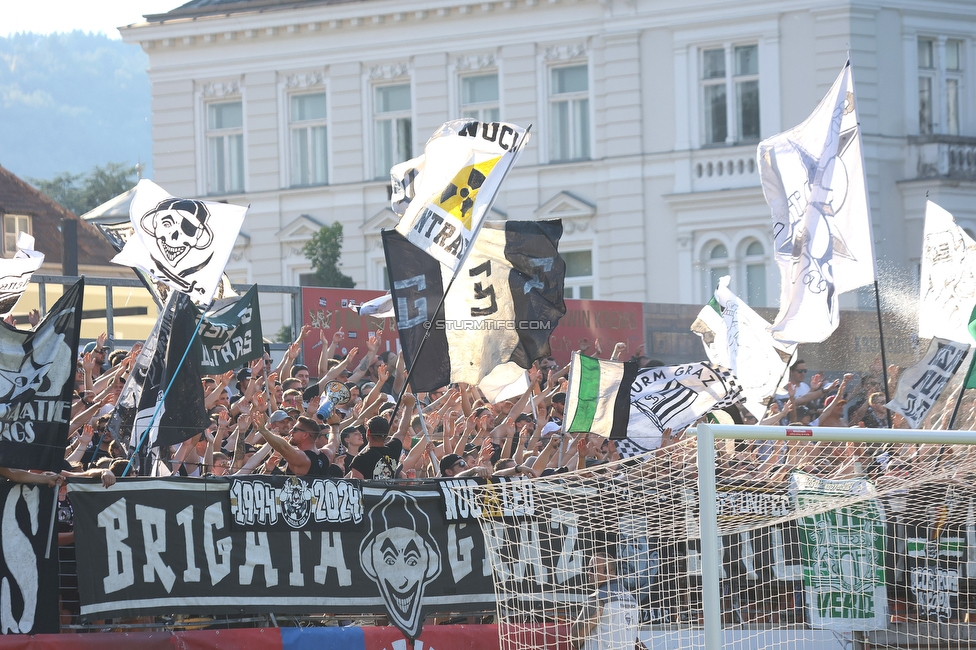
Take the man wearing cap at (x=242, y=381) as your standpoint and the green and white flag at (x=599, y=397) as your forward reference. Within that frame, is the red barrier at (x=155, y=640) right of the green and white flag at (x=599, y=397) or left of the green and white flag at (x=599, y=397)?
right

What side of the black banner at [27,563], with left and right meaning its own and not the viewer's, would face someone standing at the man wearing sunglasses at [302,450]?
left

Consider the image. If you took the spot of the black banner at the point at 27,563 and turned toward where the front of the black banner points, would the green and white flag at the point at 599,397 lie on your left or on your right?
on your left

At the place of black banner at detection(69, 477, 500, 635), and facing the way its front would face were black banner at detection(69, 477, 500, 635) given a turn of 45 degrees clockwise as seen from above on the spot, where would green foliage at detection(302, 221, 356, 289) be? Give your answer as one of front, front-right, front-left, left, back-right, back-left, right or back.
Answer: back-right

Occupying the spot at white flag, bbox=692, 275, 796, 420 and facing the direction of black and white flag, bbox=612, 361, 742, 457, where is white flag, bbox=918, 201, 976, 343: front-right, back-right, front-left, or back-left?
back-left

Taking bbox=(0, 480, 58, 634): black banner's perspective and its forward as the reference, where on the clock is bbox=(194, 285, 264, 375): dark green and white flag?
The dark green and white flag is roughly at 7 o'clock from the black banner.

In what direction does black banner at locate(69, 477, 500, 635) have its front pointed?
toward the camera

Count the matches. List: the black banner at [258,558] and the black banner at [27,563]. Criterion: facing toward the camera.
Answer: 2

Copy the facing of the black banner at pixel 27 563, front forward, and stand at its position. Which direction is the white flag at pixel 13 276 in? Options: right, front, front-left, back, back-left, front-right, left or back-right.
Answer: back
